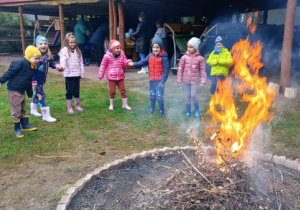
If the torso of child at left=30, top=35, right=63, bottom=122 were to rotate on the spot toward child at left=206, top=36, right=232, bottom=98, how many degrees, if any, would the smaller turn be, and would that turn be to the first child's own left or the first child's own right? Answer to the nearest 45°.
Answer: approximately 45° to the first child's own left

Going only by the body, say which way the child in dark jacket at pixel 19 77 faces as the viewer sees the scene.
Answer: to the viewer's right

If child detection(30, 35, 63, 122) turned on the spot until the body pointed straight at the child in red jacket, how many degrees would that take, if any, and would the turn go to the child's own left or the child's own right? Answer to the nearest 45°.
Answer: approximately 45° to the child's own left

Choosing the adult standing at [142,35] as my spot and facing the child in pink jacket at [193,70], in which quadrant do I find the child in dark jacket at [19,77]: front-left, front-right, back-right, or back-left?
front-right

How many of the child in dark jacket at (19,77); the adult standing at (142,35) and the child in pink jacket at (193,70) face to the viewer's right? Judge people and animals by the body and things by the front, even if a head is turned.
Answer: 1

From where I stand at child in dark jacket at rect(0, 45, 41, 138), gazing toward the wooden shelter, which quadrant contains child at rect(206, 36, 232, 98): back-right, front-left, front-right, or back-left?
front-right

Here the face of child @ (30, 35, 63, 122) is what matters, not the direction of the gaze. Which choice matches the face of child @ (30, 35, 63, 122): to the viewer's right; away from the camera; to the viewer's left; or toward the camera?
toward the camera

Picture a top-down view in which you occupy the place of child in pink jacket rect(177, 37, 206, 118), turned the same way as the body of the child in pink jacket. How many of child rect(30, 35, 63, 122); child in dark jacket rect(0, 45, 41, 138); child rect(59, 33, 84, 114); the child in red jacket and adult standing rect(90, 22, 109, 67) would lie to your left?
0

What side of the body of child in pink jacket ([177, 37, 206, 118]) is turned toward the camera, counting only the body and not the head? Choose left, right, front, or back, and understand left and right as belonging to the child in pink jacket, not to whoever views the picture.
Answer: front

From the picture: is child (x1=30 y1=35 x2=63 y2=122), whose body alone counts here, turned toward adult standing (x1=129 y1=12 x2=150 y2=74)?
no

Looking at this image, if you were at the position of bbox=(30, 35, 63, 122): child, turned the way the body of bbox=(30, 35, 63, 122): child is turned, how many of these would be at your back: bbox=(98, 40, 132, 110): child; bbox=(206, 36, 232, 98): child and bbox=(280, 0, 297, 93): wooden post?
0

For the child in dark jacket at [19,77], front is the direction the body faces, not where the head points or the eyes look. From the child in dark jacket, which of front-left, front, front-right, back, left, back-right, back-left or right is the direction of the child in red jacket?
front

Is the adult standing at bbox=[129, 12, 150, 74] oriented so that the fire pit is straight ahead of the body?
no

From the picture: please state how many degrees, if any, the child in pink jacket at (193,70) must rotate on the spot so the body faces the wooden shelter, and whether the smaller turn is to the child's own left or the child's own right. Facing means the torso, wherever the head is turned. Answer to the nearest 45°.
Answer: approximately 180°

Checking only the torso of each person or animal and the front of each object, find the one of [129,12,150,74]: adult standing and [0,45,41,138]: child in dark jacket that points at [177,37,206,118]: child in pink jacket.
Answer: the child in dark jacket
